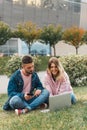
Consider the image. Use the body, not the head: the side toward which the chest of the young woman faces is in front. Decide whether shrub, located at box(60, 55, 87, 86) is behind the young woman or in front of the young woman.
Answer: behind

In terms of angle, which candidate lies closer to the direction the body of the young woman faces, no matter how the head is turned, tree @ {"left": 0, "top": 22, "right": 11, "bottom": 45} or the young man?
the young man

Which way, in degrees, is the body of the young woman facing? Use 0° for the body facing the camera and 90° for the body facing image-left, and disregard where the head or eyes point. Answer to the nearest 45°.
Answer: approximately 0°

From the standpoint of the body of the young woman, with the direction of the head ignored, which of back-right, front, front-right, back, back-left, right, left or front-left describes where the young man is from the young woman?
front-right

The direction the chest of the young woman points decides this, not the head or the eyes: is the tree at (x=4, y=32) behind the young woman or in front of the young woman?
behind

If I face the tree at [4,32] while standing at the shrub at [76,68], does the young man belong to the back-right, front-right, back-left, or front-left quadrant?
back-left

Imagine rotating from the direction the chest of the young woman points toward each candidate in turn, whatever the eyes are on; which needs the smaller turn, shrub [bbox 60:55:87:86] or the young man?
the young man
